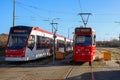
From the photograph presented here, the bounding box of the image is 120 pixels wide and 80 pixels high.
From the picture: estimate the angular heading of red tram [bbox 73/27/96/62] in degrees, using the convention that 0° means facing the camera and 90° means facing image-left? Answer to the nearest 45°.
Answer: approximately 0°

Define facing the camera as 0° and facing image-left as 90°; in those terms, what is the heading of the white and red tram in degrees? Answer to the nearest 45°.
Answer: approximately 45°

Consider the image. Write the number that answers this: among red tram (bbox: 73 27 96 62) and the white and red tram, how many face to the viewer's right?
0

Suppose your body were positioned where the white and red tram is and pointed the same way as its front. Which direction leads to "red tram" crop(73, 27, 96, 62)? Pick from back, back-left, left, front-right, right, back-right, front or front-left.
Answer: back-left

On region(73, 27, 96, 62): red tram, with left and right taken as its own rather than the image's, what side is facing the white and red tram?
right
